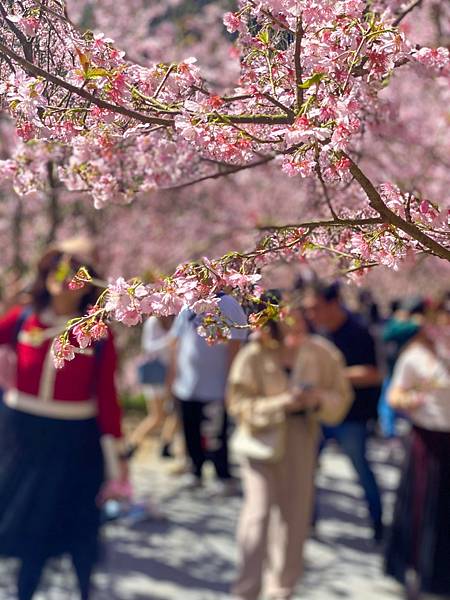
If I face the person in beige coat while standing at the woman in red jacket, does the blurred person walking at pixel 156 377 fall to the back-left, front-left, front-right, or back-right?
front-left

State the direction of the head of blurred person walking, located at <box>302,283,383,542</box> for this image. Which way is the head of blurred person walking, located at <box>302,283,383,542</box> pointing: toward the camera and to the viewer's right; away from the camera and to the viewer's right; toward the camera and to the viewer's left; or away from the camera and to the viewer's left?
toward the camera and to the viewer's left

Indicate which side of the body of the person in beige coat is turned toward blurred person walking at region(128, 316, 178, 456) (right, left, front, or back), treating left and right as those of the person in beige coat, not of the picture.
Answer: back

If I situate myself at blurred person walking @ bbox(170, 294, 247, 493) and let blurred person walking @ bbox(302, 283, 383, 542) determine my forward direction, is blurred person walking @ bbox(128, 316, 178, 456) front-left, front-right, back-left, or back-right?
back-left

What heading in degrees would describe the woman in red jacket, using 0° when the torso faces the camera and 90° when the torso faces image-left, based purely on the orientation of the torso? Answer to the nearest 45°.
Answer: approximately 0°

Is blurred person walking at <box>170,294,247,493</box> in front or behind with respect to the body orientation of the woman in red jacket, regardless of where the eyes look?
behind

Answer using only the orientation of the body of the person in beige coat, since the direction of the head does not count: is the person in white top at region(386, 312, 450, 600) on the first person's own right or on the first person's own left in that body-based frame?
on the first person's own left
